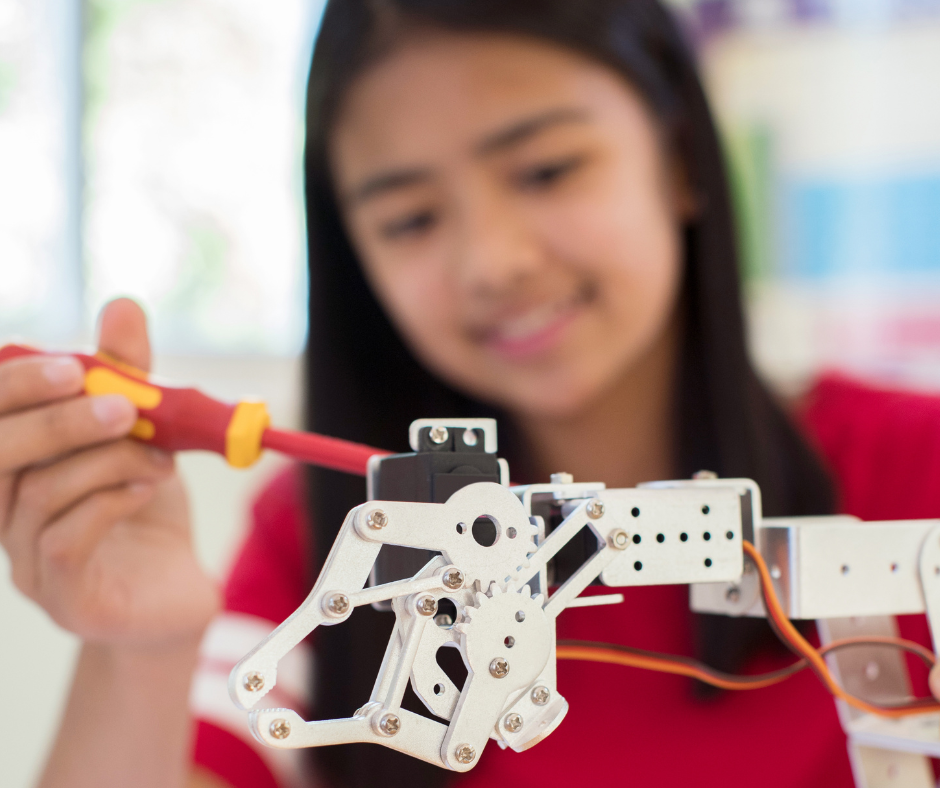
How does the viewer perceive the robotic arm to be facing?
facing to the left of the viewer

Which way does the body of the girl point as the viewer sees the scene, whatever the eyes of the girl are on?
toward the camera
